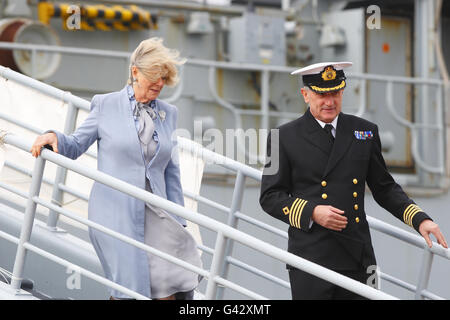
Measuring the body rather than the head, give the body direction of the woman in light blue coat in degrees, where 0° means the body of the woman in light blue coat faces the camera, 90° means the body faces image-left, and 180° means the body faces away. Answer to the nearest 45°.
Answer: approximately 315°

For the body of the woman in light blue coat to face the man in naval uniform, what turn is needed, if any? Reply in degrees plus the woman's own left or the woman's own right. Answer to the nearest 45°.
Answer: approximately 45° to the woman's own left
